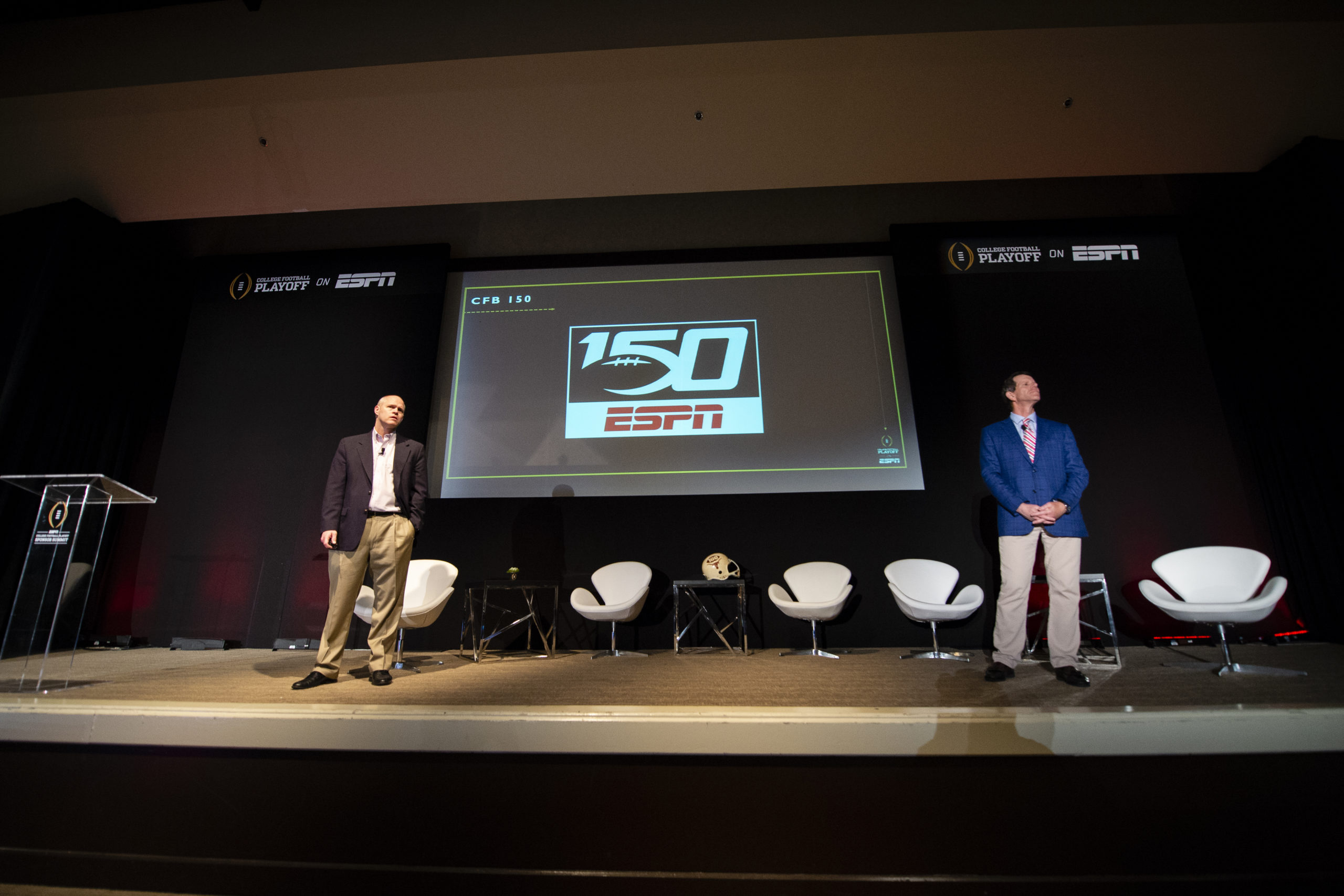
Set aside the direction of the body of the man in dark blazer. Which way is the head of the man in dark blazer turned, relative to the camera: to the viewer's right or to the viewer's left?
to the viewer's right

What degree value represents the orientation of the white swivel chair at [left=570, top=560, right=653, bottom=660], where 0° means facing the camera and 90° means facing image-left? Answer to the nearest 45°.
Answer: approximately 45°

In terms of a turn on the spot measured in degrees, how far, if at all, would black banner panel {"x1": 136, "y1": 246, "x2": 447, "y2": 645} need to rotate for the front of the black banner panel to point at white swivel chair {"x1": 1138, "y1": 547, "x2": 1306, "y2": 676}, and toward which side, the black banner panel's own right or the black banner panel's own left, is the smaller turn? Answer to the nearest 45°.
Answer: approximately 45° to the black banner panel's own left

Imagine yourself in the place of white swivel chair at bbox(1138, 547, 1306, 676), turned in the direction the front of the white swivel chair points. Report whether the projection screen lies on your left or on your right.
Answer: on your right

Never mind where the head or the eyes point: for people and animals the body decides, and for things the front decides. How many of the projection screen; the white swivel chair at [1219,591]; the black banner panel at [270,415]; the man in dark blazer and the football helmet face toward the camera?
4

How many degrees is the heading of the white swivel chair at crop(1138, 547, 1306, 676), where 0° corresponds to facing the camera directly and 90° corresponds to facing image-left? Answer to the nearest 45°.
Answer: approximately 0°

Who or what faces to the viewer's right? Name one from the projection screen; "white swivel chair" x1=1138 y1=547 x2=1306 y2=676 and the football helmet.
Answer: the football helmet

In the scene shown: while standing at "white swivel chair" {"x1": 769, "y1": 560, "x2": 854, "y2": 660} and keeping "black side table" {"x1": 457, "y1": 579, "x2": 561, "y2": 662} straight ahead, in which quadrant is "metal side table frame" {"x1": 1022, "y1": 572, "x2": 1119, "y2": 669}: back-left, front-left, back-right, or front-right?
back-left

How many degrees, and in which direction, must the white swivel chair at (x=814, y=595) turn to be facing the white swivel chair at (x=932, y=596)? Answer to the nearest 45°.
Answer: approximately 135° to its left

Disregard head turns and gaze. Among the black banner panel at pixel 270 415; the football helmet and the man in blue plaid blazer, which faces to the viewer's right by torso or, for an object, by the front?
the football helmet

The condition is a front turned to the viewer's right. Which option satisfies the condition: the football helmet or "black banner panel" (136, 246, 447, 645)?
the football helmet

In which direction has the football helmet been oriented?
to the viewer's right

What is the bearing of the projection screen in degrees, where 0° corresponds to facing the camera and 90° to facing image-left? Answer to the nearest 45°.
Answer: approximately 0°
